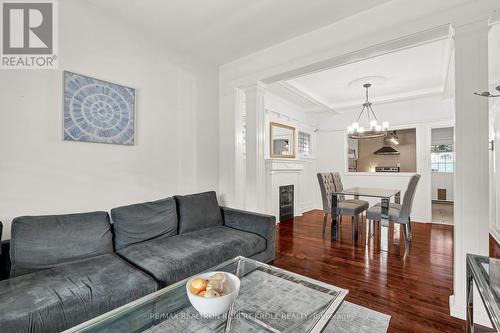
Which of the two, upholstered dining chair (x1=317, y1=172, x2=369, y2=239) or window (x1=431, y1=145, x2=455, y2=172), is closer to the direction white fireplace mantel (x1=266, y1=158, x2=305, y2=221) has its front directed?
the upholstered dining chair

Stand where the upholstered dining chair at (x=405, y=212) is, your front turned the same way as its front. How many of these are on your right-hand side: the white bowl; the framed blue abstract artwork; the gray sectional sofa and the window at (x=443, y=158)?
1

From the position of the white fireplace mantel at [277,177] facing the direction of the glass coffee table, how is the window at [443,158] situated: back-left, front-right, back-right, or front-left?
back-left

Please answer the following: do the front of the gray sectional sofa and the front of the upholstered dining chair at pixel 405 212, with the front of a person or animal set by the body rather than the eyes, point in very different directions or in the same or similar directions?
very different directions

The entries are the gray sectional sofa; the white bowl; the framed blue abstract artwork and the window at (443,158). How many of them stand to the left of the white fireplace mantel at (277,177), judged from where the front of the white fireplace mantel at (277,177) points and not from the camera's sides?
1

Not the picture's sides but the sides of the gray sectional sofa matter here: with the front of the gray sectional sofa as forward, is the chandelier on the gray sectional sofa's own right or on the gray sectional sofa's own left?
on the gray sectional sofa's own left

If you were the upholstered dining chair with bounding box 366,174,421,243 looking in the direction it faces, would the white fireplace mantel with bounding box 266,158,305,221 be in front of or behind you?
in front

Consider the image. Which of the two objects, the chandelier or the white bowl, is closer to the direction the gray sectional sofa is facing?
the white bowl

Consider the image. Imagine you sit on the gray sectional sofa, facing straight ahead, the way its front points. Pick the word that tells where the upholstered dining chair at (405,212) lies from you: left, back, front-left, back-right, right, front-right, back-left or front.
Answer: front-left

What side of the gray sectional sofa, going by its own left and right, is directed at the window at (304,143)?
left

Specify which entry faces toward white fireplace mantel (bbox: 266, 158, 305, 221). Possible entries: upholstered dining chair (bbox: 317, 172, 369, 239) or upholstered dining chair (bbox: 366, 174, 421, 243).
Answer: upholstered dining chair (bbox: 366, 174, 421, 243)

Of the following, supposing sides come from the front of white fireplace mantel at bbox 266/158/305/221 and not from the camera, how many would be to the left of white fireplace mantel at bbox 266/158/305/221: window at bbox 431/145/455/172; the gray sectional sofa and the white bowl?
1

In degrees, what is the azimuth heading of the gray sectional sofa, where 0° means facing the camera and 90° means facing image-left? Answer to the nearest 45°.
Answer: approximately 315°
